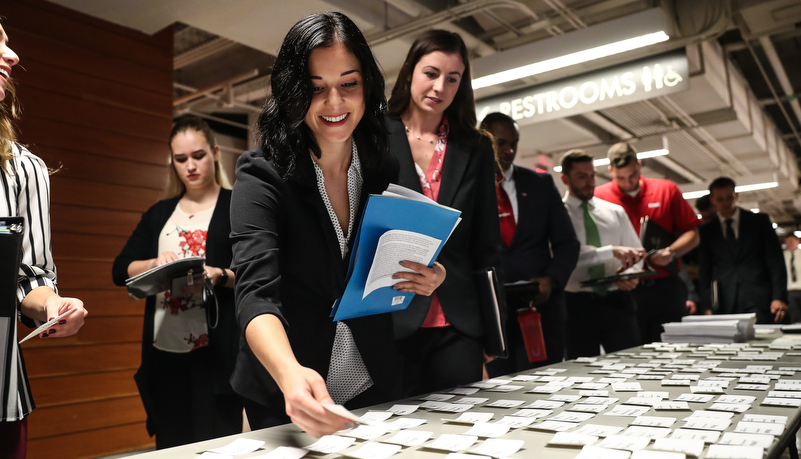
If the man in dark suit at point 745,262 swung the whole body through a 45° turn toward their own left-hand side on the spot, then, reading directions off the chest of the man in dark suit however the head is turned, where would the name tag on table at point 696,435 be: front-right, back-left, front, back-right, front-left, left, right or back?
front-right

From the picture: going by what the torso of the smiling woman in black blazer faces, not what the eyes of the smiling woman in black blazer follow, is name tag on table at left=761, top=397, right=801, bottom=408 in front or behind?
in front

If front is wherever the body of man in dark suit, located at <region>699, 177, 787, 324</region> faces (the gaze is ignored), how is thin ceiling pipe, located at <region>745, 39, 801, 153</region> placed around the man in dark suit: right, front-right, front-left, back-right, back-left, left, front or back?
back

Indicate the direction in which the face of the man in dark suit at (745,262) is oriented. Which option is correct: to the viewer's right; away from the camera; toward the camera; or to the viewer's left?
toward the camera

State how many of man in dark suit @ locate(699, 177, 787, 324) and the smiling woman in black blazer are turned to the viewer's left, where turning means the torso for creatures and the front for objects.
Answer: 0

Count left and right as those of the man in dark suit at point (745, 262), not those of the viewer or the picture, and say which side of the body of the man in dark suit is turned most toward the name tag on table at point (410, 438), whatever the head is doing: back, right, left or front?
front

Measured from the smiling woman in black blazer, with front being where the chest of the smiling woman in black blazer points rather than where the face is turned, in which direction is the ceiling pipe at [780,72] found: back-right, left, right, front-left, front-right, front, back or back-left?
left

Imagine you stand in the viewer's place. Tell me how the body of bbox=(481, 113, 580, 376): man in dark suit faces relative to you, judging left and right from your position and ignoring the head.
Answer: facing the viewer and to the left of the viewer

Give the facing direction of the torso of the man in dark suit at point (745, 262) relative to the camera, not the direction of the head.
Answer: toward the camera

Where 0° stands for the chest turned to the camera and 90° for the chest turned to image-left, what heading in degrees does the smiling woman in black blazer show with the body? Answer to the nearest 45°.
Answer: approximately 315°

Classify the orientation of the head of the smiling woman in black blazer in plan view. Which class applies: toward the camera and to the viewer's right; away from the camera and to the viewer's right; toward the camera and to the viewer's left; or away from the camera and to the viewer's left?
toward the camera and to the viewer's right

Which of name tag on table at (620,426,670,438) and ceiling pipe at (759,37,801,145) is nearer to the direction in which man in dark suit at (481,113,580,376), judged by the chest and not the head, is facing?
the name tag on table

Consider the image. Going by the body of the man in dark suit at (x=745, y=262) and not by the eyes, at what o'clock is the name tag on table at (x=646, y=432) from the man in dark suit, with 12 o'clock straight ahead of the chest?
The name tag on table is roughly at 12 o'clock from the man in dark suit.

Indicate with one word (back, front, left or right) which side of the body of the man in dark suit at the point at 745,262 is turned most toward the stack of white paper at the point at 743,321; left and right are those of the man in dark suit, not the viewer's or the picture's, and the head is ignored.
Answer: front

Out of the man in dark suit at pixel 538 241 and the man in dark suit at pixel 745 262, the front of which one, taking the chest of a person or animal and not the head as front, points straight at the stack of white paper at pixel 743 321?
the man in dark suit at pixel 745 262

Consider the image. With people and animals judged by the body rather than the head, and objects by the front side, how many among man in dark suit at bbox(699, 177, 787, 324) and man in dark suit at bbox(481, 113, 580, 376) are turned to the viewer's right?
0
